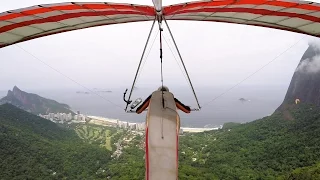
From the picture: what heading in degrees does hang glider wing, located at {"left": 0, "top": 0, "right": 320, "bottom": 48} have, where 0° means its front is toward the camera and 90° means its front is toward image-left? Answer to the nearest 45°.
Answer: approximately 180°

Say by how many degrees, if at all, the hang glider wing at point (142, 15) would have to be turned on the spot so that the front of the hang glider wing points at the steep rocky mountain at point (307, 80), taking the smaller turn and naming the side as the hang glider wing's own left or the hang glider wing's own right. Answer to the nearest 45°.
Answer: approximately 45° to the hang glider wing's own right
